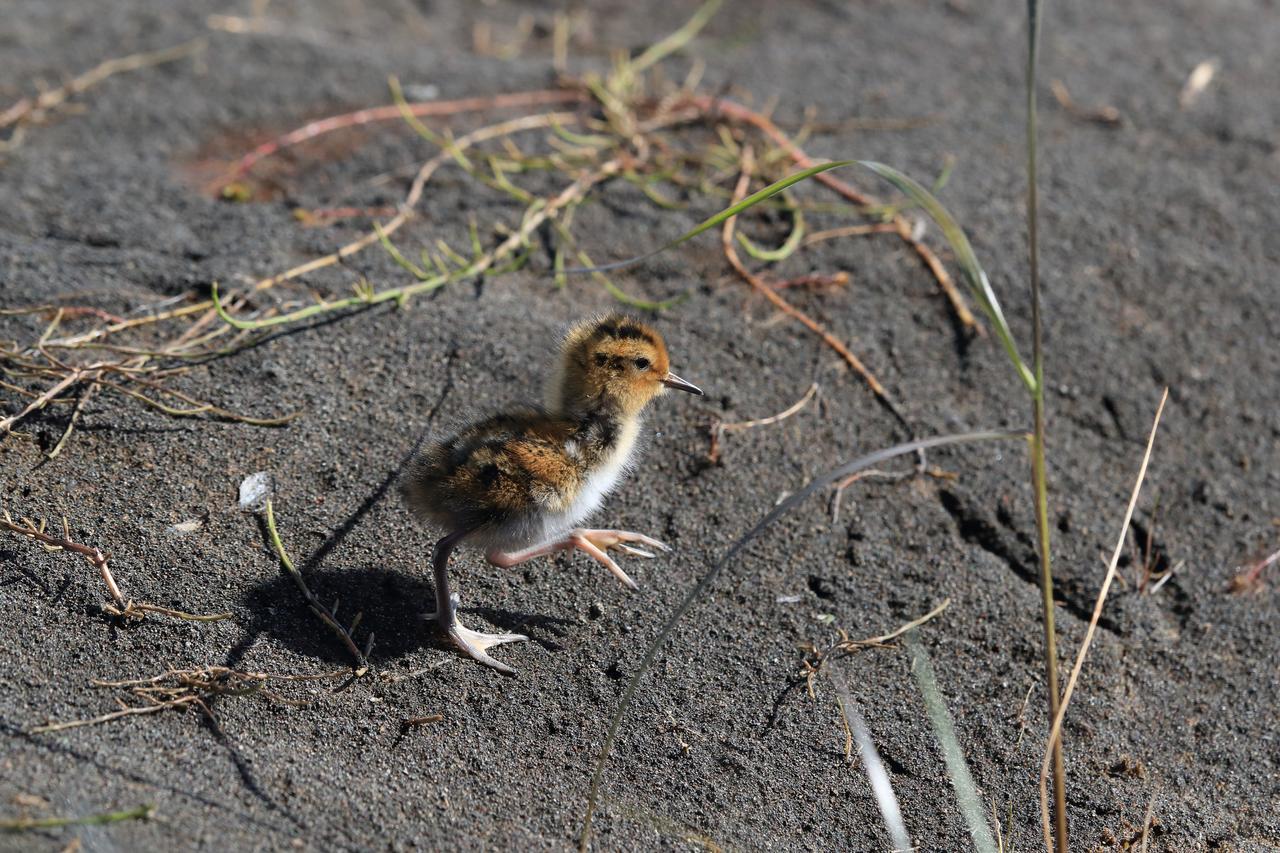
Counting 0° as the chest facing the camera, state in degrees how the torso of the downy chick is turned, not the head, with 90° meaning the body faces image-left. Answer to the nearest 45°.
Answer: approximately 270°

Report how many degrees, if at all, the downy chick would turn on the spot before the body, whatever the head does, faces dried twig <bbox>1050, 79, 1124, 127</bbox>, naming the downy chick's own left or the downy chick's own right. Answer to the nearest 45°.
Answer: approximately 45° to the downy chick's own left

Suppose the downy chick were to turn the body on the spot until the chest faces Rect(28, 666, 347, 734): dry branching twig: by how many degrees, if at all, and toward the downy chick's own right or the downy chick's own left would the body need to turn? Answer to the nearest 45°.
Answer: approximately 135° to the downy chick's own right

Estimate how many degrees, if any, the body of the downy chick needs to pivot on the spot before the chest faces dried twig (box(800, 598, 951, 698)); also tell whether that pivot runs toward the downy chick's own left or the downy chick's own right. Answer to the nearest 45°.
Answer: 0° — it already faces it

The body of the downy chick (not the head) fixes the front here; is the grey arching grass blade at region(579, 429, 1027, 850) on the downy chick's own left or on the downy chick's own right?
on the downy chick's own right

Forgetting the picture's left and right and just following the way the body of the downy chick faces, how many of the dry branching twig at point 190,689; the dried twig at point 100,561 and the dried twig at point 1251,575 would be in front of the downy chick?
1

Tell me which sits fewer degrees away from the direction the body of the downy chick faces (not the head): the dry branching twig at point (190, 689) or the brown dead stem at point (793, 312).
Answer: the brown dead stem
